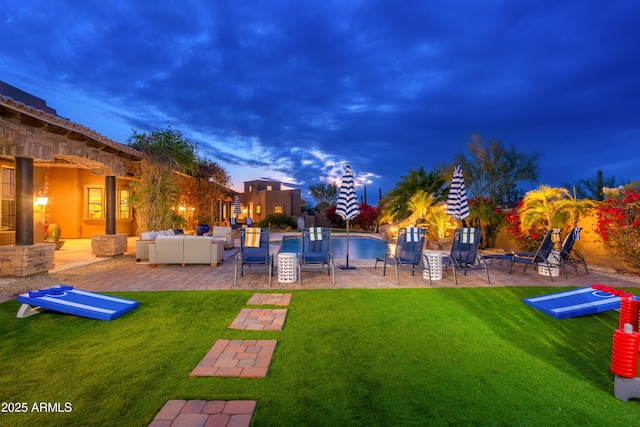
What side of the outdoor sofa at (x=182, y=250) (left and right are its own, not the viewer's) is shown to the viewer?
back

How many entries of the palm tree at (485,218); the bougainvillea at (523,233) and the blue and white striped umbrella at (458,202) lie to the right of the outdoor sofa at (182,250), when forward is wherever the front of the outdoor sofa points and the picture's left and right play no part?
3

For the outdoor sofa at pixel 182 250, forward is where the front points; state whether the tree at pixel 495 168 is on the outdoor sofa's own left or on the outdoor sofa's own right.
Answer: on the outdoor sofa's own right

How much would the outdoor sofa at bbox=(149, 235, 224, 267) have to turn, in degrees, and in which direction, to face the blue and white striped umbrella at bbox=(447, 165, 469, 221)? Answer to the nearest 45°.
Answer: approximately 90° to its right

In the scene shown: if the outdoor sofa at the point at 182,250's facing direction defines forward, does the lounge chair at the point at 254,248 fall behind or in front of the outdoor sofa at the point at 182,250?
behind
